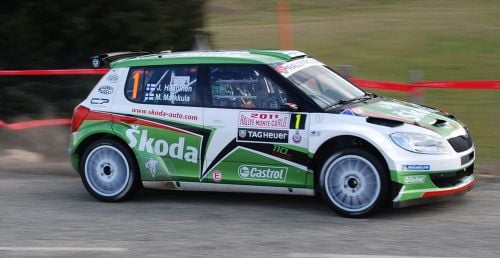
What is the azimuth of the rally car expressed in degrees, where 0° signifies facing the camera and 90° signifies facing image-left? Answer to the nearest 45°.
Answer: approximately 315°
